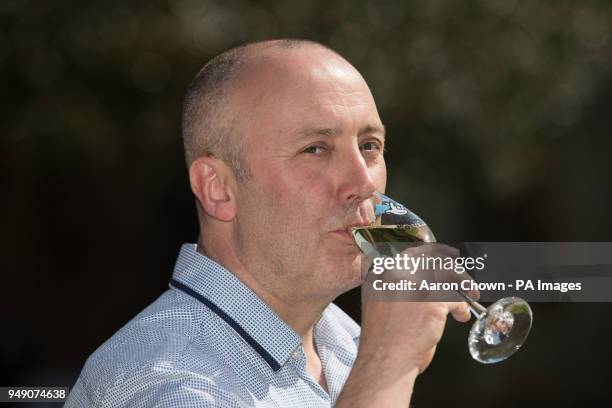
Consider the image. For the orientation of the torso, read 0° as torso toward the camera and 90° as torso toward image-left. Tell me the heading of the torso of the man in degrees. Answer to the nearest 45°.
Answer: approximately 315°
